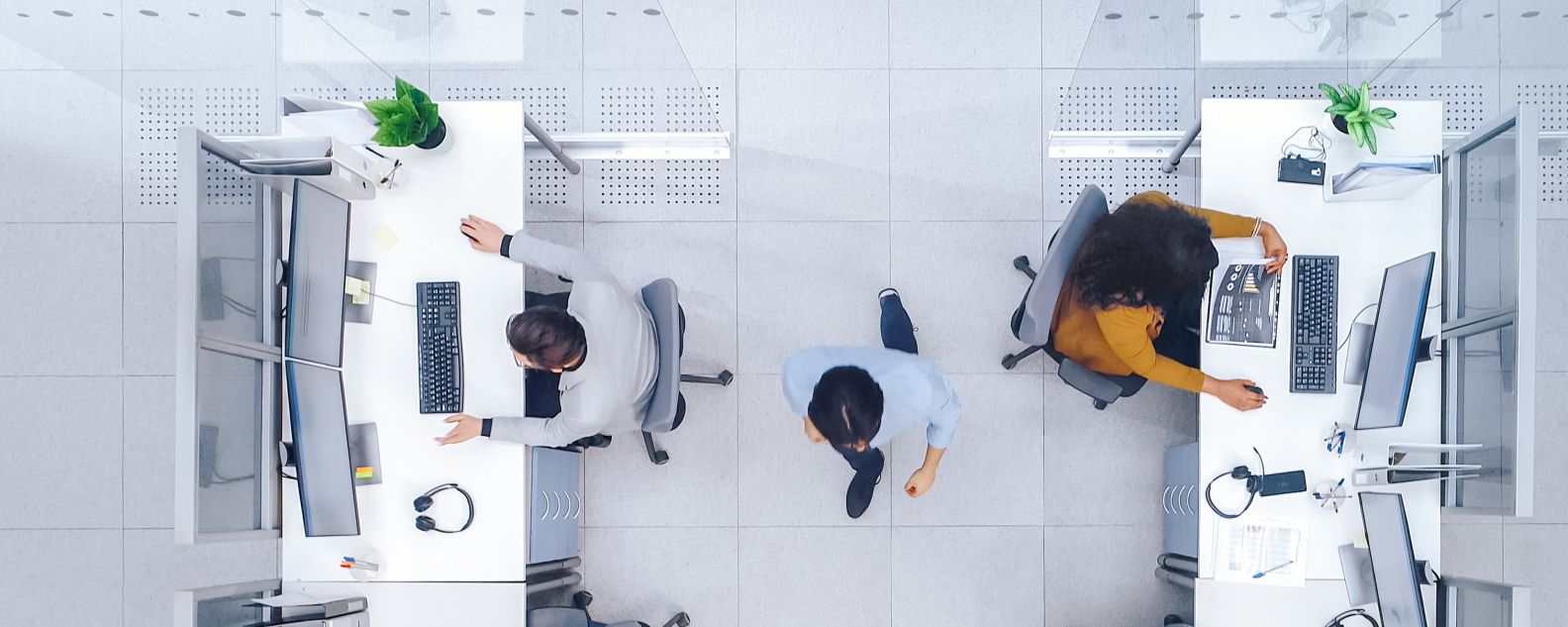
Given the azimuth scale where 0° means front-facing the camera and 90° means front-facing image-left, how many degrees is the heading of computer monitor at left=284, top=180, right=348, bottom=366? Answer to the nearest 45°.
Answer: approximately 270°

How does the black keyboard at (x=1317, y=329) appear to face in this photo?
to the viewer's left

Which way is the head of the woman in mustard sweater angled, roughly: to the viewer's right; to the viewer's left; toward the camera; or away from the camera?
to the viewer's right

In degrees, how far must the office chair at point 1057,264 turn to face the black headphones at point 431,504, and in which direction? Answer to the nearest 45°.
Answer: approximately 135° to its right

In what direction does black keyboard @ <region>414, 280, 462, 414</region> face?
to the viewer's right

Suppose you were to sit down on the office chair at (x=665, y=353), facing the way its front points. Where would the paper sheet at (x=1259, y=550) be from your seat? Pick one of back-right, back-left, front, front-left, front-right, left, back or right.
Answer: back

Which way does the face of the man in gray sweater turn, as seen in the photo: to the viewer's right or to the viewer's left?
to the viewer's left

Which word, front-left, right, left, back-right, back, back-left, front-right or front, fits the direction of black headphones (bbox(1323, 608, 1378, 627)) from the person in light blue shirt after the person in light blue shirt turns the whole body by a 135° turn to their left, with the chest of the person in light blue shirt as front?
front-right
